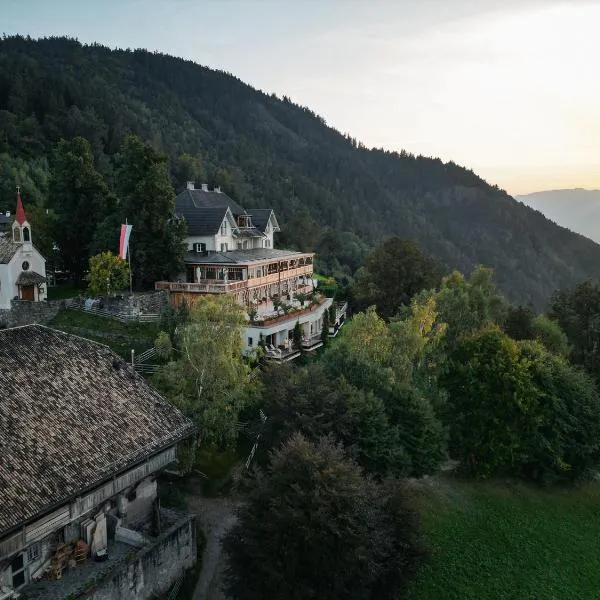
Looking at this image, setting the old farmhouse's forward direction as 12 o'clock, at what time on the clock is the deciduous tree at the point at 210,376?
The deciduous tree is roughly at 9 o'clock from the old farmhouse.

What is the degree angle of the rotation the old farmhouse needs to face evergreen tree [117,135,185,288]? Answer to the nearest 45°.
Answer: approximately 135° to its left

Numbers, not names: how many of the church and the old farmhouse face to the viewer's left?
0

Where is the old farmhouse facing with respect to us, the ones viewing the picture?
facing the viewer and to the right of the viewer

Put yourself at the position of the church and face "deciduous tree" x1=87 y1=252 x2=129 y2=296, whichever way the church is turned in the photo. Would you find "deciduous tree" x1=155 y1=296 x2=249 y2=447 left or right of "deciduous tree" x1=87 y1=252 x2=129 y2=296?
right

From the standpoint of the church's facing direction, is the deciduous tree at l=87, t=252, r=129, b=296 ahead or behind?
ahead

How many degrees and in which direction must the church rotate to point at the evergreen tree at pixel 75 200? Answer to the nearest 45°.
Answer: approximately 90° to its left

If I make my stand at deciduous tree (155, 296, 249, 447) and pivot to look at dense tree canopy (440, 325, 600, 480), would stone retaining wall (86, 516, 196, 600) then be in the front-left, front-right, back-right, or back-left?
back-right

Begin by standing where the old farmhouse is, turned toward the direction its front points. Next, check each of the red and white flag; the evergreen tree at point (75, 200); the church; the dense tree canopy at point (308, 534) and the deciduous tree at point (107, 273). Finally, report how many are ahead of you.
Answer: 1

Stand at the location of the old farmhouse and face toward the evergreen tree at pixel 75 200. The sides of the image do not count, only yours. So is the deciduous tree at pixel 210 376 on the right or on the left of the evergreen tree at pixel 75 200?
right

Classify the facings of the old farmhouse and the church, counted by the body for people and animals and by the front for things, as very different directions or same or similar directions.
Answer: same or similar directions

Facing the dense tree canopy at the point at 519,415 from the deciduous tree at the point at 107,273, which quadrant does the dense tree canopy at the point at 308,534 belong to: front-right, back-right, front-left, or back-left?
front-right

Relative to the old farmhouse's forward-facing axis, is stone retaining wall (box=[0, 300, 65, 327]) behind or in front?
behind

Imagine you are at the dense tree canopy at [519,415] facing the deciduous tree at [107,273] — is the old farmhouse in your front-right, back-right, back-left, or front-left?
front-left

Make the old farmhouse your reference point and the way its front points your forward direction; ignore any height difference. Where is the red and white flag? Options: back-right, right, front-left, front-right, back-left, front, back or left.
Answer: back-left

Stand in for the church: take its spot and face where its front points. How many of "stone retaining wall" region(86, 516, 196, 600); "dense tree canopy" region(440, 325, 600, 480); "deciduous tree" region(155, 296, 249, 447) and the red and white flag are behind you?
0
